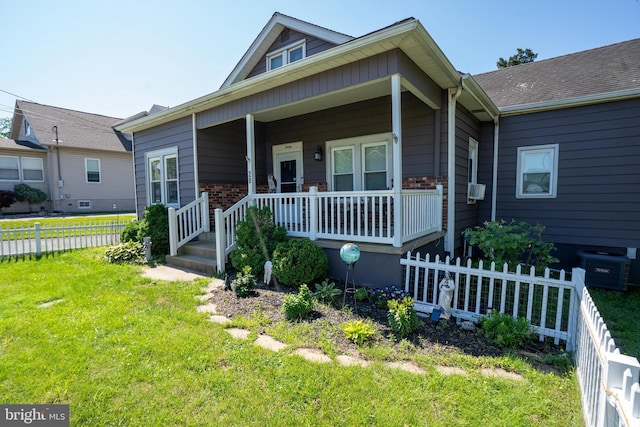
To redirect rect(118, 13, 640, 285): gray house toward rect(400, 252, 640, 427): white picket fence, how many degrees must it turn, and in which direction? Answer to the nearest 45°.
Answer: approximately 90° to its left

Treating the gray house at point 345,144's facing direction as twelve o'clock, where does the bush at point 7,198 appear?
The bush is roughly at 2 o'clock from the gray house.

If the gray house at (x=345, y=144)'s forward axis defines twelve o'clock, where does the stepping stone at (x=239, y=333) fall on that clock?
The stepping stone is roughly at 11 o'clock from the gray house.

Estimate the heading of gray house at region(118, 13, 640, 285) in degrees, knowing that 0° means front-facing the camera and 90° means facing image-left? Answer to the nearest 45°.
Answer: approximately 45°

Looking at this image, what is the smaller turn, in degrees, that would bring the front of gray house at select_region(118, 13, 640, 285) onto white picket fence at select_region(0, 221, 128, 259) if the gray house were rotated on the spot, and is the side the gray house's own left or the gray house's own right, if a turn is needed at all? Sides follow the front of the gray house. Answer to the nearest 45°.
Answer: approximately 45° to the gray house's own right

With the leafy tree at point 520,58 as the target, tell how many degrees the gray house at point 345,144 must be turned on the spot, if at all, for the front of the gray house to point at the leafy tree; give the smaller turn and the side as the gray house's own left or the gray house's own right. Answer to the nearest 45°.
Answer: approximately 180°

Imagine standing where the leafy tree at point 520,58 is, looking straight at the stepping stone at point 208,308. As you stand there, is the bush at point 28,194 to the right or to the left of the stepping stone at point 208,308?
right

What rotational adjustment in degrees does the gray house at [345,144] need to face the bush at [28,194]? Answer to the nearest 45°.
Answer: approximately 45° to its right

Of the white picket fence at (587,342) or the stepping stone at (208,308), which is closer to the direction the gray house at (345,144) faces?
the stepping stone
